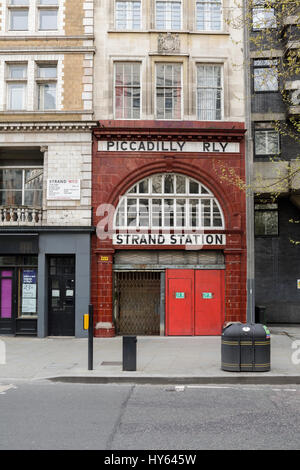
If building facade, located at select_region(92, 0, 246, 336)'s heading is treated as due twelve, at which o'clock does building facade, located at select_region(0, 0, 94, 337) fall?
building facade, located at select_region(0, 0, 94, 337) is roughly at 3 o'clock from building facade, located at select_region(92, 0, 246, 336).

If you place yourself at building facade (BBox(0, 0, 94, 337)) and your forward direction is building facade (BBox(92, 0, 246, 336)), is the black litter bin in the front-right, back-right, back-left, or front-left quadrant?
front-right

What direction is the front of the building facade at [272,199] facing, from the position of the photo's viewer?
facing the viewer

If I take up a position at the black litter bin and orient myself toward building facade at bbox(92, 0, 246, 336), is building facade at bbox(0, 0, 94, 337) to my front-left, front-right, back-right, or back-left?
front-left

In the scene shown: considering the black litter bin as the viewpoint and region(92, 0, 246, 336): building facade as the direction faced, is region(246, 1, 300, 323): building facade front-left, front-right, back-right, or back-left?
front-right

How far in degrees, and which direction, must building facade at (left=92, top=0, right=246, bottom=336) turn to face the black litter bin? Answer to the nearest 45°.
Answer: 0° — it already faces it

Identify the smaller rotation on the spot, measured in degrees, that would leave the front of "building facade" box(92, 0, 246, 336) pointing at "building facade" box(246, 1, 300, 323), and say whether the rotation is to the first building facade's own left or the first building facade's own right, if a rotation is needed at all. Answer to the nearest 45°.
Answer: approximately 135° to the first building facade's own left

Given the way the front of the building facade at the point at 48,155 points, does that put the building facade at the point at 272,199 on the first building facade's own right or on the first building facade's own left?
on the first building facade's own left

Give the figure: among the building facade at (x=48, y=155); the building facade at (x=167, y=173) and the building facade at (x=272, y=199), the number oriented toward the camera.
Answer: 3

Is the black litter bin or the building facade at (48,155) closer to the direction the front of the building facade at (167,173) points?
the black litter bin

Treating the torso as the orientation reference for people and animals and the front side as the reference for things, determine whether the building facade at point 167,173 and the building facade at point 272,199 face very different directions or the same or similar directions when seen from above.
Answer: same or similar directions

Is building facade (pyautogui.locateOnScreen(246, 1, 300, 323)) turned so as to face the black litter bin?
yes

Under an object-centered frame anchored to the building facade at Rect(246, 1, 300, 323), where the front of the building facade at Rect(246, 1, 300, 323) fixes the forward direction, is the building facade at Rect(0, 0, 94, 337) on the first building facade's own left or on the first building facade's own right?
on the first building facade's own right

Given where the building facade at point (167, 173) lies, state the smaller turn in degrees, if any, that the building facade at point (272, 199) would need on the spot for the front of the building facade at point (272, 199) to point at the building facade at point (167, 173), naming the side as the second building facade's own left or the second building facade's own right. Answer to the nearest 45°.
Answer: approximately 45° to the second building facade's own right
